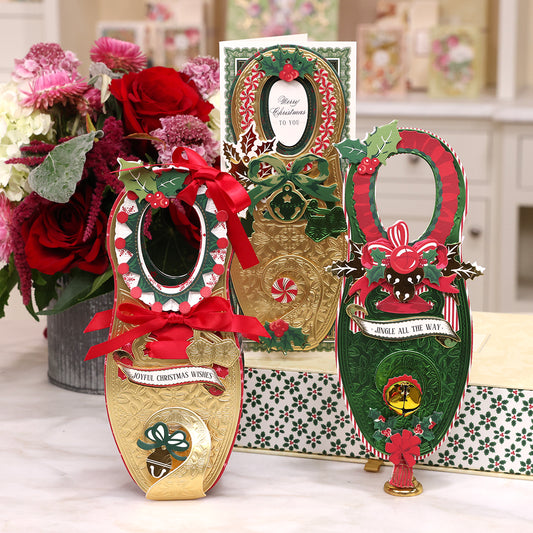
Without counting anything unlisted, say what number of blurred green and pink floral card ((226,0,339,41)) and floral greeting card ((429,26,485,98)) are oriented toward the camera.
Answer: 2

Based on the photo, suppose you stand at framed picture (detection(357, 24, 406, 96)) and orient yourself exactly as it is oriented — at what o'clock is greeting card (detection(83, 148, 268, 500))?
The greeting card is roughly at 12 o'clock from the framed picture.

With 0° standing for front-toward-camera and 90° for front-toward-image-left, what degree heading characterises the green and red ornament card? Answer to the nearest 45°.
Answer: approximately 0°

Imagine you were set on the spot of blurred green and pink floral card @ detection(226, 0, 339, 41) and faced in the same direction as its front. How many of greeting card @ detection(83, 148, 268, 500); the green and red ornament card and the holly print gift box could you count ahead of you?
3

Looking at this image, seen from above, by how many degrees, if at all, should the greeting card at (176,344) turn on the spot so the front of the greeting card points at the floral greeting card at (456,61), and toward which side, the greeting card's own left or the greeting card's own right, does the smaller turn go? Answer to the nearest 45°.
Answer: approximately 135° to the greeting card's own left

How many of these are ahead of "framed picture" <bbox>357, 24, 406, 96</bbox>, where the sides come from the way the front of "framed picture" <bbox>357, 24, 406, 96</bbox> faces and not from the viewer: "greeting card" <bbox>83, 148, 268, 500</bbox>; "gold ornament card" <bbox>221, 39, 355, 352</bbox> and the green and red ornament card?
3
